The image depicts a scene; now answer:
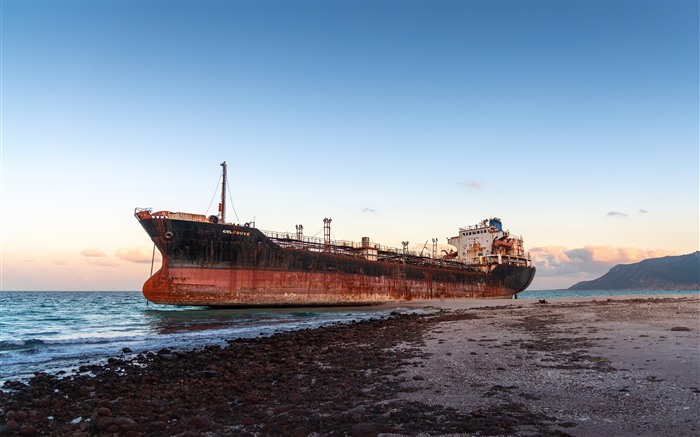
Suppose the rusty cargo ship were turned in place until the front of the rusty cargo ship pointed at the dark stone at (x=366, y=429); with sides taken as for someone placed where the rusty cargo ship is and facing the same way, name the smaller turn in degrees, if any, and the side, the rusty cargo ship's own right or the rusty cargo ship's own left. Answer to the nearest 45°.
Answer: approximately 45° to the rusty cargo ship's own left
